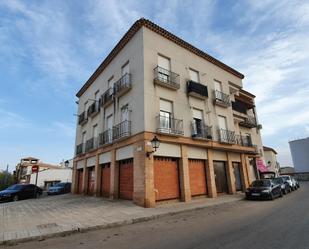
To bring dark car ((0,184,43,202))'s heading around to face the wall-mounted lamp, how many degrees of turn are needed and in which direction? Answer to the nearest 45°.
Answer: approximately 45° to its left

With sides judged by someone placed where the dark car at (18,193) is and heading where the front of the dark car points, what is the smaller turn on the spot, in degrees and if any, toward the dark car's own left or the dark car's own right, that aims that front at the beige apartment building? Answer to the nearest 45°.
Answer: approximately 90° to the dark car's own left

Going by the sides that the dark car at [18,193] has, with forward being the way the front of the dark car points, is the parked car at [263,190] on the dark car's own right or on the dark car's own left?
on the dark car's own left
